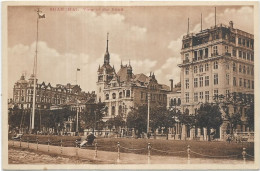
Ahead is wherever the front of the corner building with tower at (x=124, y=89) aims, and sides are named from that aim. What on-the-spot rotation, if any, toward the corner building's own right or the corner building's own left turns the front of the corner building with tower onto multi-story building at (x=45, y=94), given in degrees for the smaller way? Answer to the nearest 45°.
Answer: approximately 45° to the corner building's own right
